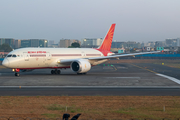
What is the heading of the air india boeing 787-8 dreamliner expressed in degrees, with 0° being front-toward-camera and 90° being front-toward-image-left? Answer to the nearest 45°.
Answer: approximately 45°
